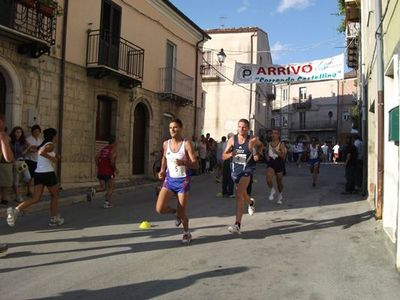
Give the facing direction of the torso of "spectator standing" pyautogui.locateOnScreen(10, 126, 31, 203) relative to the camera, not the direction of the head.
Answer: toward the camera

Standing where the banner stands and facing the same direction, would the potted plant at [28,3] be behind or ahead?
ahead

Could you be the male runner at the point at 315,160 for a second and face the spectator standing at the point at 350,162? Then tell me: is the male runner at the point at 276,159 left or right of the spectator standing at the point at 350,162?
right

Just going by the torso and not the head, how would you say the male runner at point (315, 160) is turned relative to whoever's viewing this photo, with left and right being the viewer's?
facing the viewer

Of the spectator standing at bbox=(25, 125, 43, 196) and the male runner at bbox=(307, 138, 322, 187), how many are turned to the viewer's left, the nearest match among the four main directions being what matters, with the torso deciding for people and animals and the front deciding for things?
0

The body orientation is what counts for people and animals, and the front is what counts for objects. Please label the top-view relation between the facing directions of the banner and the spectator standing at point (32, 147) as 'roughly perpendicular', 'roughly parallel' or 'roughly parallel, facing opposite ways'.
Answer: roughly perpendicular

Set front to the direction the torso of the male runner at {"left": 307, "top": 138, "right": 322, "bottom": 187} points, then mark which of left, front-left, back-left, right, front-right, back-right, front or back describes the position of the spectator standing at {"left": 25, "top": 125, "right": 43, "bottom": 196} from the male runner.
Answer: front-right
